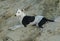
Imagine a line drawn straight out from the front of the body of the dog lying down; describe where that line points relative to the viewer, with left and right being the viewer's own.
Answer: facing to the left of the viewer
